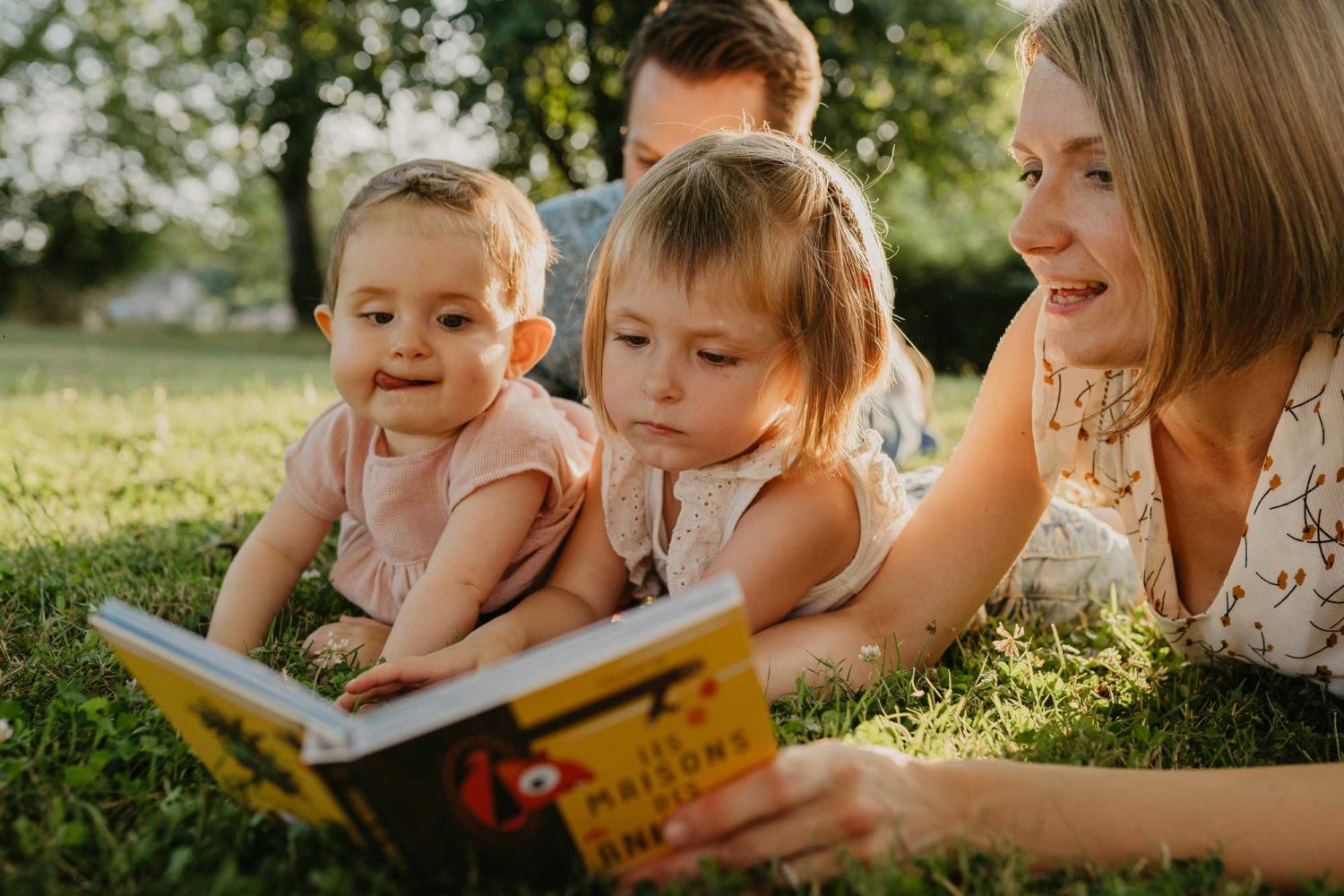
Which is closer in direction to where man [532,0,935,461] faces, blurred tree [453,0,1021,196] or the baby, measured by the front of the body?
the baby

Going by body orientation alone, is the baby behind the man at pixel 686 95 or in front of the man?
in front

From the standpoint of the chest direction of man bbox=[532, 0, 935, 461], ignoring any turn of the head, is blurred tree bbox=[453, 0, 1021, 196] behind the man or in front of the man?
behind

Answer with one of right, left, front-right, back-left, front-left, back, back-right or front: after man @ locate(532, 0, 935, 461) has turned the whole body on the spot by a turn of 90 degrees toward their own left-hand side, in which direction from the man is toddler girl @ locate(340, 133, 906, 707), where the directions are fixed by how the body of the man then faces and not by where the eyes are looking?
front-right

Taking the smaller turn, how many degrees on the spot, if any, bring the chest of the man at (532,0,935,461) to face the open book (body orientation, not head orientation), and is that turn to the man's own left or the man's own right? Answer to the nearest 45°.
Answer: approximately 45° to the man's own left

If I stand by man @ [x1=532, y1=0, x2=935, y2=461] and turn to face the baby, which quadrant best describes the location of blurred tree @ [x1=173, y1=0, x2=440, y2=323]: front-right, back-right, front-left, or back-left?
back-right

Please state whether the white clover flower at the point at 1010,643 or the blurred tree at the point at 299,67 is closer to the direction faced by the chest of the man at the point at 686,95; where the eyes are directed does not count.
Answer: the white clover flower

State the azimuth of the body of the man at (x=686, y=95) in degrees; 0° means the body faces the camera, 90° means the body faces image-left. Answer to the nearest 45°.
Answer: approximately 45°

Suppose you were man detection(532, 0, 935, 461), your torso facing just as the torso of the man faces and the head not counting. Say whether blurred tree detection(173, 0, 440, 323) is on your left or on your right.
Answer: on your right

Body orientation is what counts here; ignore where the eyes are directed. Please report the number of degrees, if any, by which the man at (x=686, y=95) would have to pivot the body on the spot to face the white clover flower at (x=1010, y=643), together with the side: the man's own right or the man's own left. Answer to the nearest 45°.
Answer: approximately 45° to the man's own left

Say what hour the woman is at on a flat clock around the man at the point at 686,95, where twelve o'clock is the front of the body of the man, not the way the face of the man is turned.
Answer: The woman is roughly at 10 o'clock from the man.
